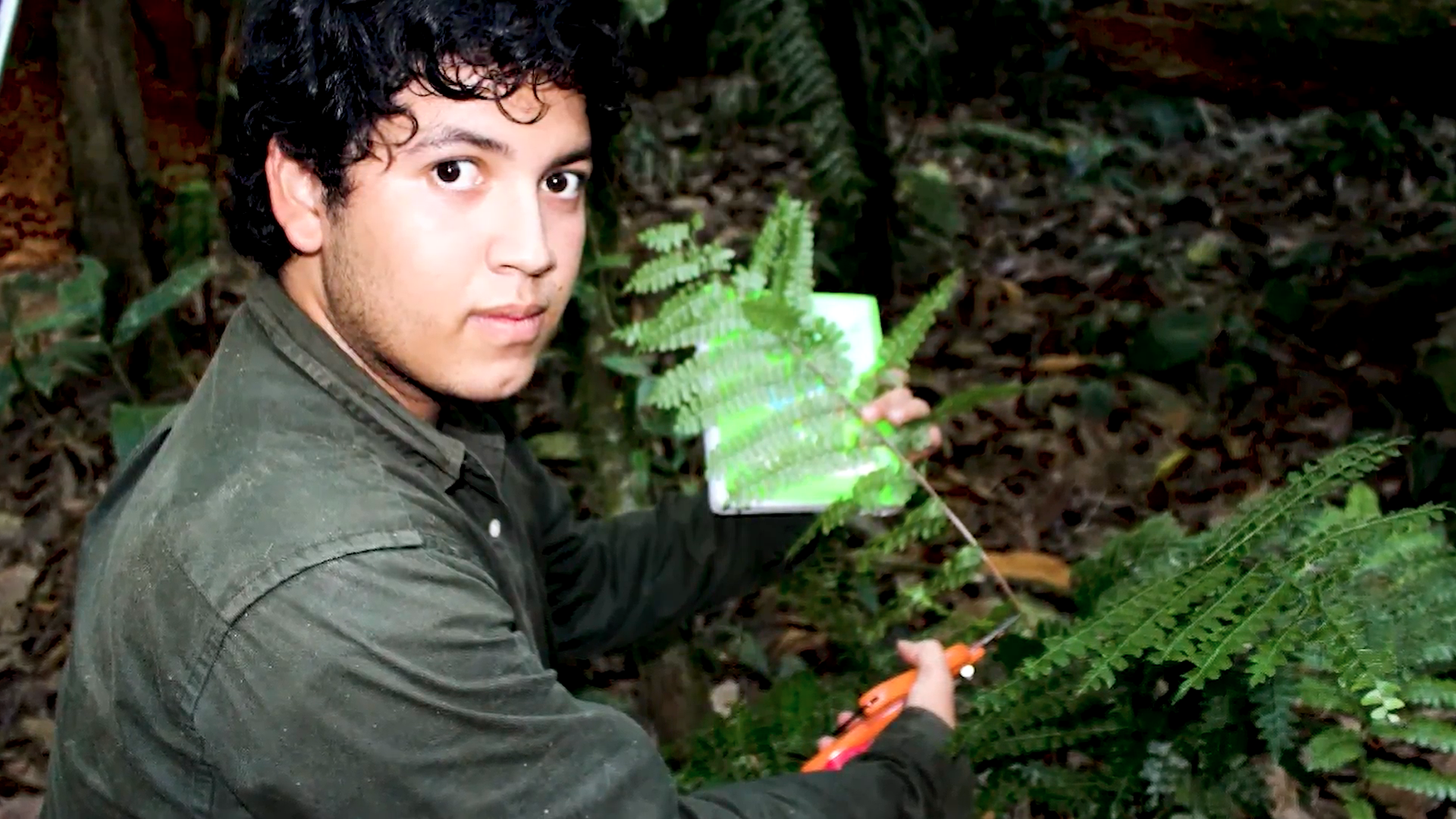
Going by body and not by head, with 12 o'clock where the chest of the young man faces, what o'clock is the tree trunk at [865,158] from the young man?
The tree trunk is roughly at 10 o'clock from the young man.

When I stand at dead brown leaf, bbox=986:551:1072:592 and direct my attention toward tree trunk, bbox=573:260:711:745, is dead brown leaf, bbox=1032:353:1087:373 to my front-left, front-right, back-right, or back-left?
back-right

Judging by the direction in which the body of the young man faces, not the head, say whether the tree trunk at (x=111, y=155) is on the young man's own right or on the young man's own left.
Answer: on the young man's own left

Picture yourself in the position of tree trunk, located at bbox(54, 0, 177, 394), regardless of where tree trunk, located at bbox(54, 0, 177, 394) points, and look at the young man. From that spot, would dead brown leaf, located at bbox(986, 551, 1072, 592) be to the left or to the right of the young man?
left

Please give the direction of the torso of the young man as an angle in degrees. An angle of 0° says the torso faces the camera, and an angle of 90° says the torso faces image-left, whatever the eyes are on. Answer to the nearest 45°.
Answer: approximately 270°
